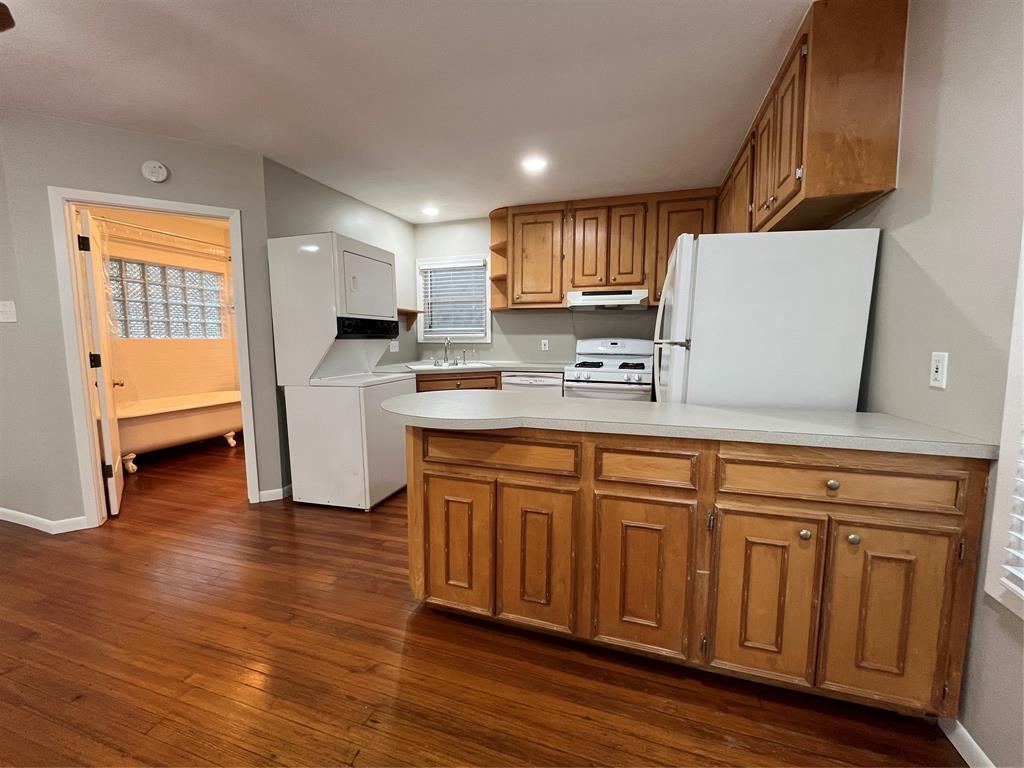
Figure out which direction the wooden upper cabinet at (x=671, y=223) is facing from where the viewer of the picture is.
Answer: facing the viewer

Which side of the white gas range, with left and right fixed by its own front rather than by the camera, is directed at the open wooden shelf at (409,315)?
right

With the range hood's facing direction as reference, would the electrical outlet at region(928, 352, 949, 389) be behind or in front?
in front

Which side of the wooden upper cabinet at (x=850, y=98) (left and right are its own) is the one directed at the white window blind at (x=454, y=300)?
front

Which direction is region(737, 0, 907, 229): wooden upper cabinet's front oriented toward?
to the viewer's left

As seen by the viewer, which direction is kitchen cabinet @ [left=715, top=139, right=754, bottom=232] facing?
to the viewer's left

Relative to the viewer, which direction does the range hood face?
toward the camera

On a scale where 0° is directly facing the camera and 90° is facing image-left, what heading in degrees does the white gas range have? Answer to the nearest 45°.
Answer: approximately 0°

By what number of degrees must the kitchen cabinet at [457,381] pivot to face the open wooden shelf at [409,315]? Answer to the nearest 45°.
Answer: approximately 135° to its right

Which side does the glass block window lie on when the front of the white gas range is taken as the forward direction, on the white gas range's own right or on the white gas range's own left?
on the white gas range's own right

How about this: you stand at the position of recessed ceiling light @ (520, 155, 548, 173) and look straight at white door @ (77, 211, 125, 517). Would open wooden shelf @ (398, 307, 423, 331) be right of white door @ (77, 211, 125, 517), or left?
right

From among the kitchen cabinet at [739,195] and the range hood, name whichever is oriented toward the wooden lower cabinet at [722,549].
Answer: the range hood

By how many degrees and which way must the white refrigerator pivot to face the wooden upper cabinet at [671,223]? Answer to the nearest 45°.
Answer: approximately 90° to its right

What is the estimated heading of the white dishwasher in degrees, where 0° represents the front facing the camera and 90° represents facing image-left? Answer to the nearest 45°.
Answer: approximately 0°

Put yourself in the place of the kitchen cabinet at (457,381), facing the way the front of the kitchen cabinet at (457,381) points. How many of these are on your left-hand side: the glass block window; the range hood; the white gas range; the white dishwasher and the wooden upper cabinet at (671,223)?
4

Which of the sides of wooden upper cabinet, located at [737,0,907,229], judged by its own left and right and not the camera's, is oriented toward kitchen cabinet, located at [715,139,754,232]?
right

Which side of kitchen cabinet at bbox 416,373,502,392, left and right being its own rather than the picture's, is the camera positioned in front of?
front
